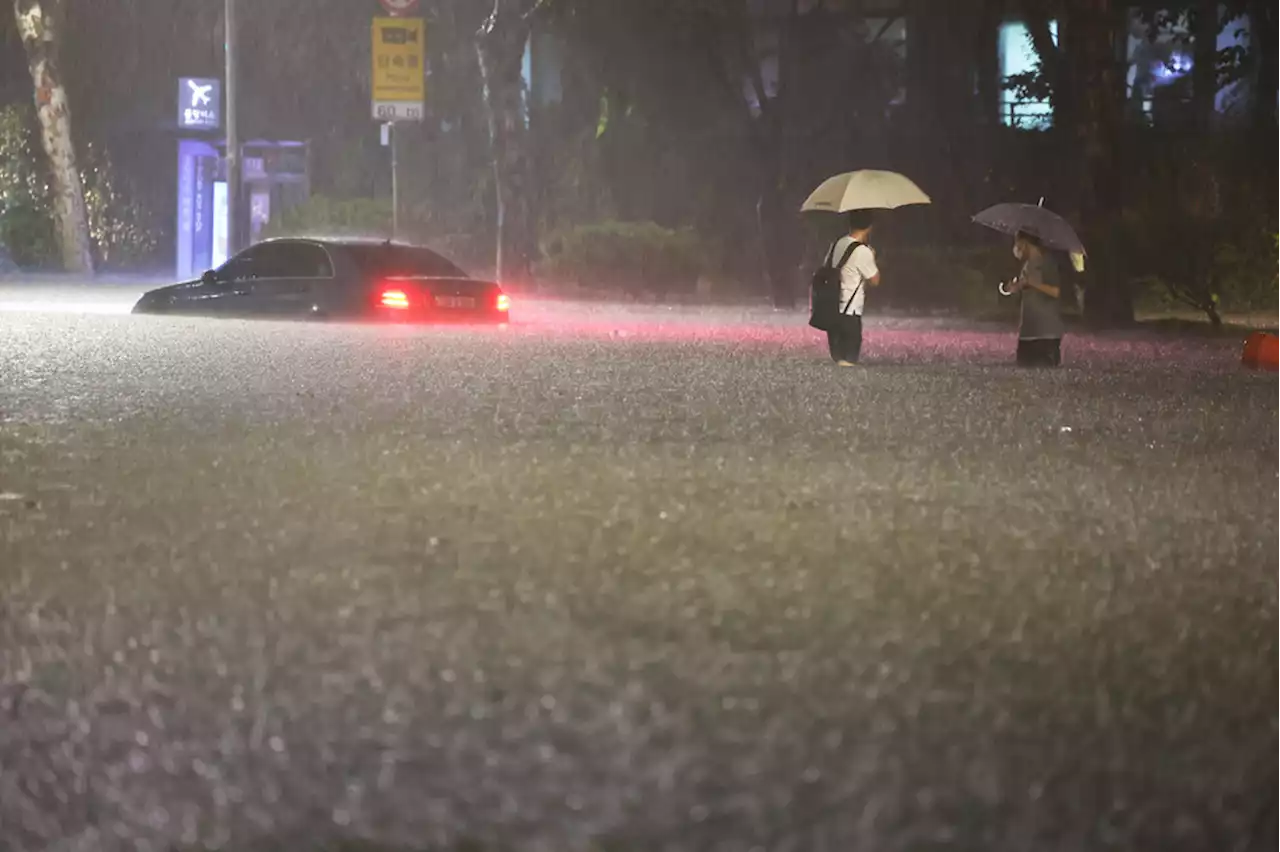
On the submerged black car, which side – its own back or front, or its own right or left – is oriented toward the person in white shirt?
back

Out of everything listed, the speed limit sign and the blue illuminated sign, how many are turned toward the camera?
2

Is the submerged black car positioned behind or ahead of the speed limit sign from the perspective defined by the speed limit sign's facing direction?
ahead

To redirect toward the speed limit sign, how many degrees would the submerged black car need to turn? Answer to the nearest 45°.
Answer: approximately 45° to its right

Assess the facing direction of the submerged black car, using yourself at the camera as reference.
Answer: facing away from the viewer and to the left of the viewer

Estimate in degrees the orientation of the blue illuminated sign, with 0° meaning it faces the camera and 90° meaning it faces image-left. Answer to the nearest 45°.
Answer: approximately 0°

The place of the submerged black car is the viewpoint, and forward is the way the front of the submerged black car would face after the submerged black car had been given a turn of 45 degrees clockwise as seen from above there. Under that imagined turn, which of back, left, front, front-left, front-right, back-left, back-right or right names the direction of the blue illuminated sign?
front

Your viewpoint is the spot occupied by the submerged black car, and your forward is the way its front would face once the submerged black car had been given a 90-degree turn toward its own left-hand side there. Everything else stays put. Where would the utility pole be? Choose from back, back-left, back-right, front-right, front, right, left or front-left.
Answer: back-right

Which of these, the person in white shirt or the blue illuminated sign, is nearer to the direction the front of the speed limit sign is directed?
the person in white shirt

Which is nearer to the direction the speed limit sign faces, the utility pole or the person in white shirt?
the person in white shirt
